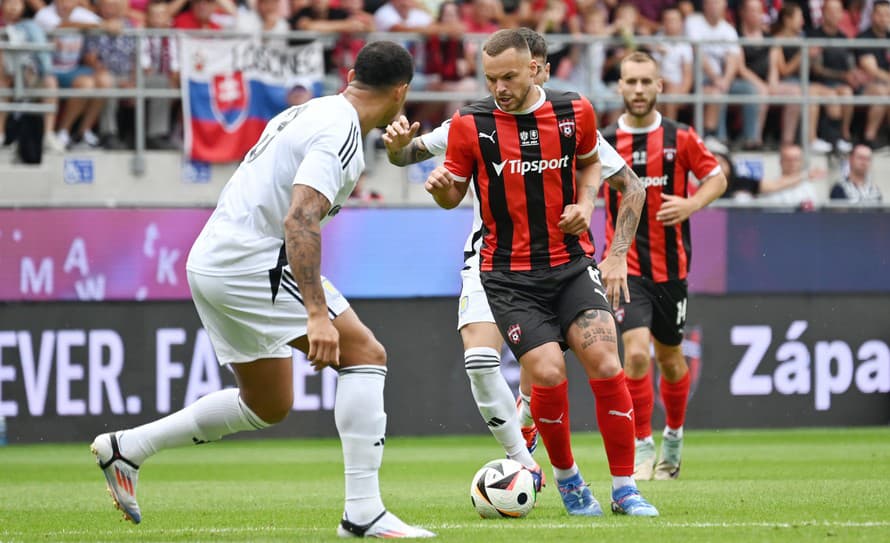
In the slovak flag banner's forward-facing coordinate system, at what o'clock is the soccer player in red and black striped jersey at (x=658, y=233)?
The soccer player in red and black striped jersey is roughly at 11 o'clock from the slovak flag banner.

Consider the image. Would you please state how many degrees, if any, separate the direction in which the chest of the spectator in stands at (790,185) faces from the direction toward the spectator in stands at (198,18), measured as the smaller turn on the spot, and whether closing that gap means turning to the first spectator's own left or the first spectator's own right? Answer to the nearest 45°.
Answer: approximately 90° to the first spectator's own right

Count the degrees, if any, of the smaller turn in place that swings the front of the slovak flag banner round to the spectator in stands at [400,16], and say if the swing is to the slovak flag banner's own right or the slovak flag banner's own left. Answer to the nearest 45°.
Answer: approximately 135° to the slovak flag banner's own left

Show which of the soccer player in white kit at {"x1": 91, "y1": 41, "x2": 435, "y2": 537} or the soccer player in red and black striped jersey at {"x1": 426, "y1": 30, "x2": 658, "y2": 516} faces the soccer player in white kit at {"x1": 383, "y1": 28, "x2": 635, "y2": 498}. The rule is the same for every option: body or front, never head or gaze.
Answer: the soccer player in white kit at {"x1": 91, "y1": 41, "x2": 435, "y2": 537}

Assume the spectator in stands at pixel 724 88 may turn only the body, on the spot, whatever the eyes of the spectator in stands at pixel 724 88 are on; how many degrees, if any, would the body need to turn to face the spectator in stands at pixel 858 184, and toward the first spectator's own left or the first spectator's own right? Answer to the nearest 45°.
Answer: approximately 90° to the first spectator's own left
